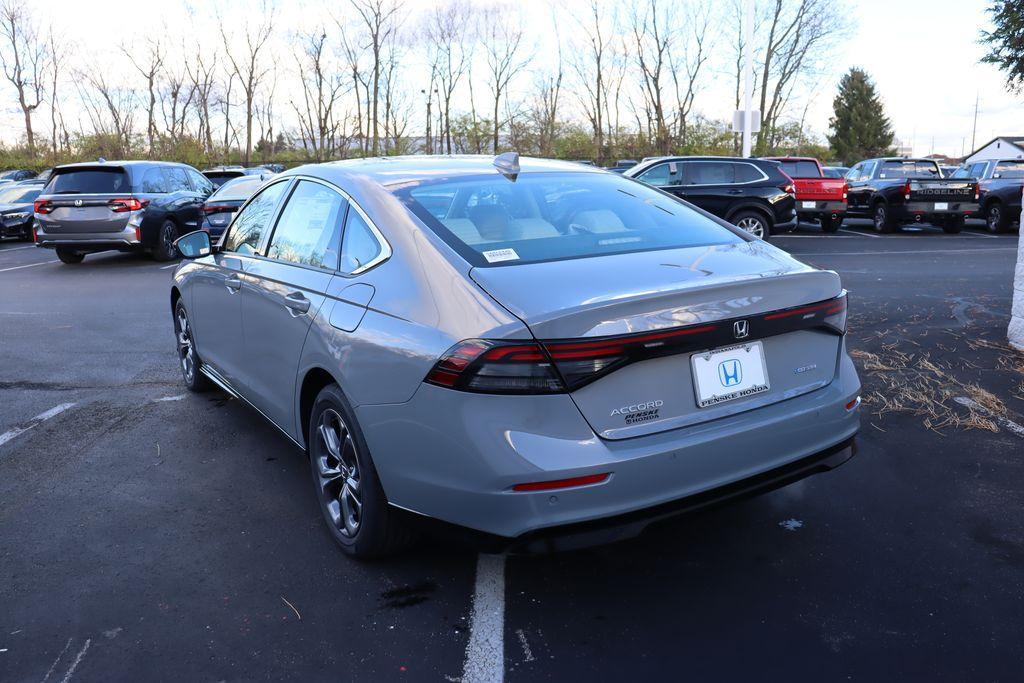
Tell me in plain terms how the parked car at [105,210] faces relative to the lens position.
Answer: facing away from the viewer and to the right of the viewer

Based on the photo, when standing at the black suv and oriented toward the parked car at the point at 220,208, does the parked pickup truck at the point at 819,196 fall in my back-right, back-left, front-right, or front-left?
back-right

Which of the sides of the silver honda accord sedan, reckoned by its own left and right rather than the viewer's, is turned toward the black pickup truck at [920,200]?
right

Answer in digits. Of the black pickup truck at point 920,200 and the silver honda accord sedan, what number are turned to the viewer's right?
0

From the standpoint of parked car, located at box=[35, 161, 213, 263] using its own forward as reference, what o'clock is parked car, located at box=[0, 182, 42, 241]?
parked car, located at box=[0, 182, 42, 241] is roughly at 10 o'clock from parked car, located at box=[35, 161, 213, 263].

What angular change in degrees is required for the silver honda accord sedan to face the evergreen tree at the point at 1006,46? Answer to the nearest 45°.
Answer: approximately 90° to its right

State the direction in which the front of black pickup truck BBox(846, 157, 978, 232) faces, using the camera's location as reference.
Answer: facing away from the viewer and to the left of the viewer

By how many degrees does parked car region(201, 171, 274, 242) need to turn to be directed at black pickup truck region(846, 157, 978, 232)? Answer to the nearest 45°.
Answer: approximately 45° to its right

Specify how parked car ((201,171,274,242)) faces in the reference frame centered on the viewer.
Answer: facing away from the viewer and to the right of the viewer

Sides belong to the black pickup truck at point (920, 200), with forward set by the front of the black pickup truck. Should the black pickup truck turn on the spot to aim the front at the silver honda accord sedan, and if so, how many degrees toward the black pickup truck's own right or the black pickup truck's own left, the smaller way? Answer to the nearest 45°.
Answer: approximately 135° to the black pickup truck's own left

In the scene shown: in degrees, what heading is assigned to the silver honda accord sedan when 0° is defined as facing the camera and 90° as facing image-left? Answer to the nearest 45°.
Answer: approximately 135°

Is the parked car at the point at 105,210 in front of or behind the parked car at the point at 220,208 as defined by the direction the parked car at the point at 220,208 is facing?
behind
